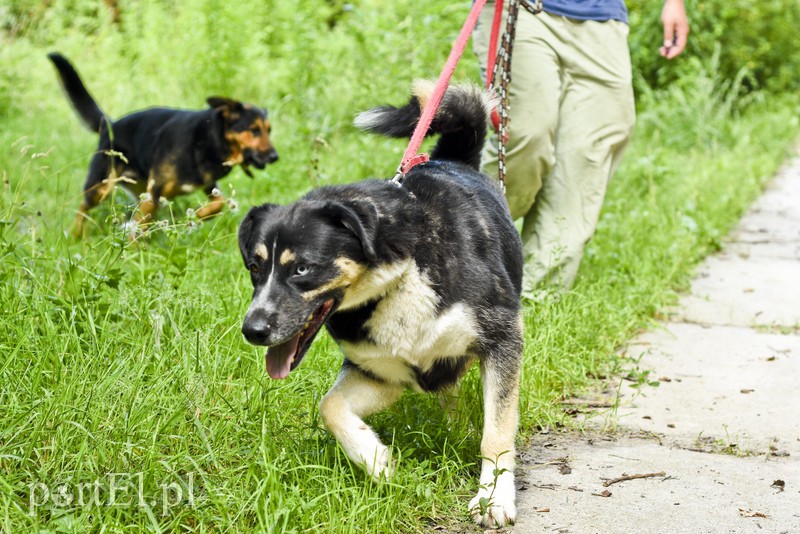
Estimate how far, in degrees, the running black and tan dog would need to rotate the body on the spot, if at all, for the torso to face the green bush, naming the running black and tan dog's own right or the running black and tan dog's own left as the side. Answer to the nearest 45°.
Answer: approximately 45° to the running black and tan dog's own left

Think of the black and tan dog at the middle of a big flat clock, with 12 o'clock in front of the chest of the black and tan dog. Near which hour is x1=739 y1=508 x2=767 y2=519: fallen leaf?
The fallen leaf is roughly at 8 o'clock from the black and tan dog.

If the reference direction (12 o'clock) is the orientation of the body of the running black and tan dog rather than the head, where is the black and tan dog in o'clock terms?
The black and tan dog is roughly at 3 o'clock from the running black and tan dog.

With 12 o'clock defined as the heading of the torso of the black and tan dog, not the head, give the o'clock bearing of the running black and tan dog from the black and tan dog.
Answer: The running black and tan dog is roughly at 4 o'clock from the black and tan dog.

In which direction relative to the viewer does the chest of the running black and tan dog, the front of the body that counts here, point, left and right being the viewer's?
facing to the right of the viewer

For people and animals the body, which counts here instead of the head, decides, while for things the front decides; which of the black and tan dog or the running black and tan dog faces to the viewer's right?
the running black and tan dog

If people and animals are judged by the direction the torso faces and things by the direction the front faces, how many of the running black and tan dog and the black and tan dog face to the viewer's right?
1

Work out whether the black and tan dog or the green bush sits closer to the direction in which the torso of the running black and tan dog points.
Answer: the green bush

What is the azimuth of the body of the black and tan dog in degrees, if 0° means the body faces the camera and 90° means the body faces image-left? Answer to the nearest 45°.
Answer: approximately 45°

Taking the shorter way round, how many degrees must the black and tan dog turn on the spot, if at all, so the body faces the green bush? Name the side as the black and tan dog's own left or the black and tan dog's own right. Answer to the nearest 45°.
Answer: approximately 180°

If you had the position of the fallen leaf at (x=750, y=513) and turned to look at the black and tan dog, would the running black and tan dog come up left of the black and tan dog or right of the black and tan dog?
right
